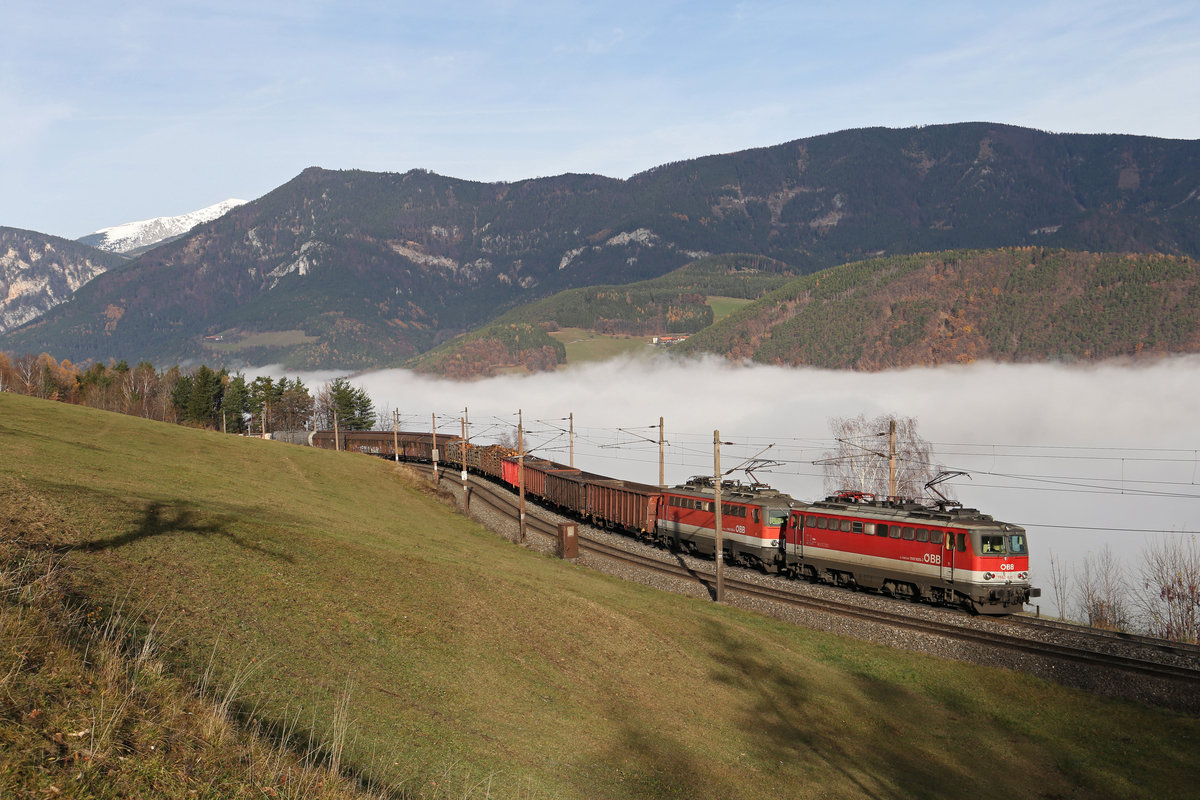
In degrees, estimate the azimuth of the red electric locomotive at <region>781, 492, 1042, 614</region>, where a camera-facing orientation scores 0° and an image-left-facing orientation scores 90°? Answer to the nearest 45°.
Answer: approximately 315°

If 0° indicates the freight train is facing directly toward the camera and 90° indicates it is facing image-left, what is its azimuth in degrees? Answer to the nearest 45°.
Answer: approximately 315°
